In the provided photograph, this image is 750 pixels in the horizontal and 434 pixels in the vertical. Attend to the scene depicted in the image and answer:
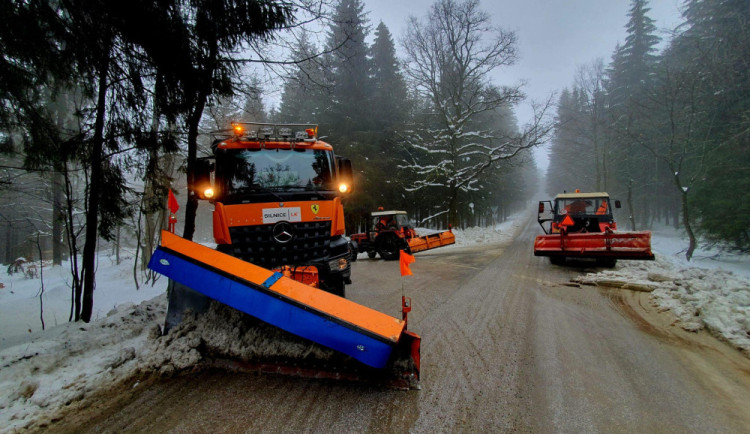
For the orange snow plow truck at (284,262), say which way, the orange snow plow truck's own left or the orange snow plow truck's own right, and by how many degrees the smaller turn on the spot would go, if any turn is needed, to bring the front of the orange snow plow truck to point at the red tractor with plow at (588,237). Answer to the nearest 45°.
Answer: approximately 90° to the orange snow plow truck's own left

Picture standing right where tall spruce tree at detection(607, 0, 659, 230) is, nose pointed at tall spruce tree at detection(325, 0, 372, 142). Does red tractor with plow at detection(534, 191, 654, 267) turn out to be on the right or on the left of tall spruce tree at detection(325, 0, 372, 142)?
left

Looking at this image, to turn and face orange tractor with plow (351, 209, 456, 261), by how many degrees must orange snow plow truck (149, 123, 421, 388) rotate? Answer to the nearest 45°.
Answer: approximately 135° to its left

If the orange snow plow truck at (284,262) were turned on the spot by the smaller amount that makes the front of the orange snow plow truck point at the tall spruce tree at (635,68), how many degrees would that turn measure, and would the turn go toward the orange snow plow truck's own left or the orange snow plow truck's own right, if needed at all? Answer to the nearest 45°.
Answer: approximately 135° to the orange snow plow truck's own left

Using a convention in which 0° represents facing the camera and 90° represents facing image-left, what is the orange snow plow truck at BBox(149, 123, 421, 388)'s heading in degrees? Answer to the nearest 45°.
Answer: approximately 0°
